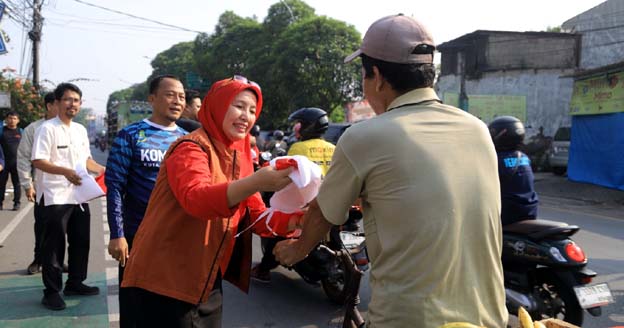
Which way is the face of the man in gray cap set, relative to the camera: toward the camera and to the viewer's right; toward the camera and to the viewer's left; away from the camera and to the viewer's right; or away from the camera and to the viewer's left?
away from the camera and to the viewer's left

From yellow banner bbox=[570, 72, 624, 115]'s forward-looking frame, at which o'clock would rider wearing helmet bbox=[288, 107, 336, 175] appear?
The rider wearing helmet is roughly at 11 o'clock from the yellow banner.

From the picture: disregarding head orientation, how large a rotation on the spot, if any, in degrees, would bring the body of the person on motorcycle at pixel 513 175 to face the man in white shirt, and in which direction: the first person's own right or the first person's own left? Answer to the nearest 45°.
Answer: approximately 45° to the first person's own left

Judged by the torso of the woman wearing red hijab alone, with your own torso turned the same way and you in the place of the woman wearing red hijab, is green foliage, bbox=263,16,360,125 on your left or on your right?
on your left

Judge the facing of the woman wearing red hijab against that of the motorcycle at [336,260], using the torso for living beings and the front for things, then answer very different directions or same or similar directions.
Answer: very different directions

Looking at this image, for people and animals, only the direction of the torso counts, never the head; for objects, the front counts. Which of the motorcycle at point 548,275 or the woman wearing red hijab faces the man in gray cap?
the woman wearing red hijab
